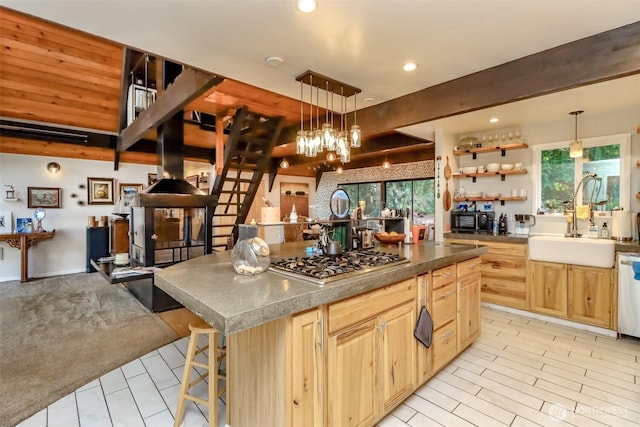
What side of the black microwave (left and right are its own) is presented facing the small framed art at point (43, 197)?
right

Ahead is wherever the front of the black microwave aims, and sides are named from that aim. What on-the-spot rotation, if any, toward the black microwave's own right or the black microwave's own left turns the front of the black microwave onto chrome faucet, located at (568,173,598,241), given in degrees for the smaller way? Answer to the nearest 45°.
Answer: approximately 90° to the black microwave's own left

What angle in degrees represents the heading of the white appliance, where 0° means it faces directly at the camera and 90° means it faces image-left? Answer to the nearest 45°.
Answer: approximately 45°

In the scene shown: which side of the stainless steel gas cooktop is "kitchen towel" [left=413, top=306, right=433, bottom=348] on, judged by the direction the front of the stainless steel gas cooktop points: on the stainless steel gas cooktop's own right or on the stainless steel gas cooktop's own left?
on the stainless steel gas cooktop's own left
